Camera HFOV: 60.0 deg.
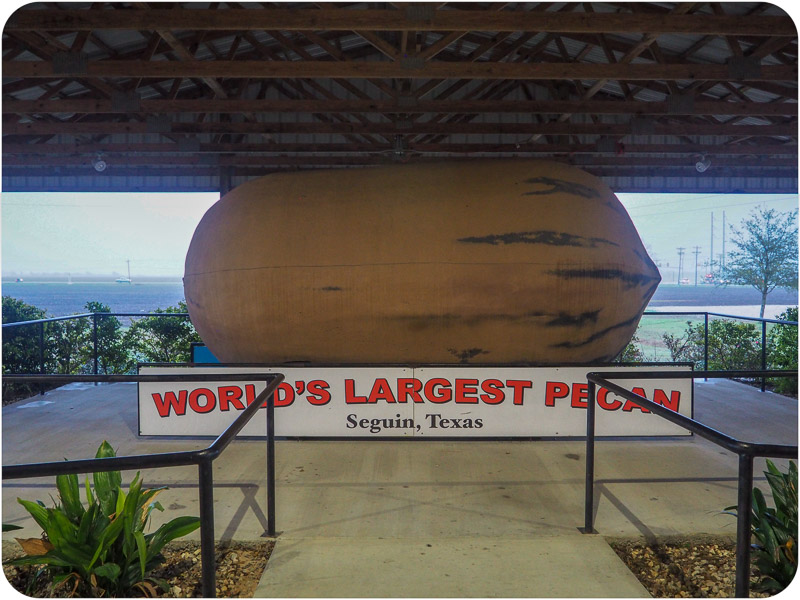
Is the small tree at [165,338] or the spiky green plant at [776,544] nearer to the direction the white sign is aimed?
the spiky green plant

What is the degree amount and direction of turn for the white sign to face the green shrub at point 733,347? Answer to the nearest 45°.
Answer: approximately 135° to its left

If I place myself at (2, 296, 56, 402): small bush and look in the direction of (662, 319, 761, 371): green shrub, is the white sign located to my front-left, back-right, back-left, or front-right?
front-right

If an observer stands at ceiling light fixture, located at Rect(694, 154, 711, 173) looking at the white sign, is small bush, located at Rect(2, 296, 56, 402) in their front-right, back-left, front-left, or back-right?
front-right

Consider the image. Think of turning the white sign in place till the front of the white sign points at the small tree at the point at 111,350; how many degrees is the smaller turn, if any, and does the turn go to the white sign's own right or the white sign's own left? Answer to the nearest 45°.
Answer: approximately 135° to the white sign's own right

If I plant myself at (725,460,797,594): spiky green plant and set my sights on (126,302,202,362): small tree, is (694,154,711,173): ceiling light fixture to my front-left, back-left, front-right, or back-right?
front-right

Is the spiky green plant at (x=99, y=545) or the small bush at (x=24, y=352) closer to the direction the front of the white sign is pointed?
the spiky green plant

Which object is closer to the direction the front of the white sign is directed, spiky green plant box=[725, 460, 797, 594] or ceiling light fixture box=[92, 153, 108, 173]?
the spiky green plant

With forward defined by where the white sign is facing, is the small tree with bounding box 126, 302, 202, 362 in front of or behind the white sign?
behind

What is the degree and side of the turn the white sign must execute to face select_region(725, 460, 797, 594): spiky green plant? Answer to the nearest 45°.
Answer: approximately 45° to its left

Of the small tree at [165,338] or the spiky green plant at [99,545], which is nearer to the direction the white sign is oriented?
the spiky green plant

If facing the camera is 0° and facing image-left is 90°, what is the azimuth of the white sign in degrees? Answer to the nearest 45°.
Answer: approximately 0°

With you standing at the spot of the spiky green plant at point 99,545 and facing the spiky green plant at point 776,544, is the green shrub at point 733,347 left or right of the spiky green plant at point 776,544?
left

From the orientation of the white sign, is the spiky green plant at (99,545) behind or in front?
in front
